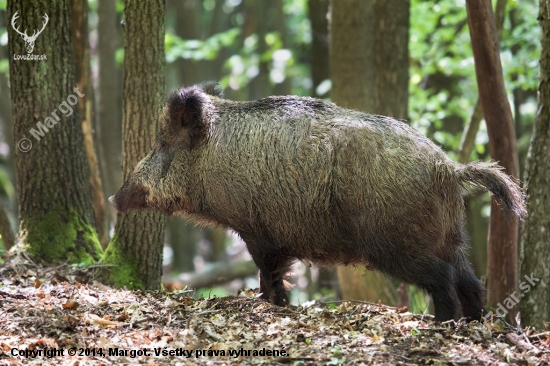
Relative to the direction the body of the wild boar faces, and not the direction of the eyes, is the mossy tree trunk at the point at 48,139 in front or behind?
in front

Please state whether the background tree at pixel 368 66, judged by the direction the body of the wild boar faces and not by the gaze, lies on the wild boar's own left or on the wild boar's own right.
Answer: on the wild boar's own right

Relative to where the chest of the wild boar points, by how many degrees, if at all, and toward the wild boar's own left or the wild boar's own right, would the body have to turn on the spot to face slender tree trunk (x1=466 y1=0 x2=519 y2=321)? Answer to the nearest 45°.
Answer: approximately 135° to the wild boar's own right

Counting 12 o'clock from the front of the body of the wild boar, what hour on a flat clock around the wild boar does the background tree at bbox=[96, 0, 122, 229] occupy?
The background tree is roughly at 2 o'clock from the wild boar.

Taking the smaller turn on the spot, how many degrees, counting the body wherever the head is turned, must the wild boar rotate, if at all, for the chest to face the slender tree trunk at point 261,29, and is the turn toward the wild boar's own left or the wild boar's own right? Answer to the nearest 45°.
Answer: approximately 90° to the wild boar's own right

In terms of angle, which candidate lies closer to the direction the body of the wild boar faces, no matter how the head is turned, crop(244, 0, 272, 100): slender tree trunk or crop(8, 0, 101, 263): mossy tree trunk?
the mossy tree trunk

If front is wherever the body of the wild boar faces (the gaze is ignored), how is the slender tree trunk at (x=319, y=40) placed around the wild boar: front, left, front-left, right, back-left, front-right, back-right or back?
right

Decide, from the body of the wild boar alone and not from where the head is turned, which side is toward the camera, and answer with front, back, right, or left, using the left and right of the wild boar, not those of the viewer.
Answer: left

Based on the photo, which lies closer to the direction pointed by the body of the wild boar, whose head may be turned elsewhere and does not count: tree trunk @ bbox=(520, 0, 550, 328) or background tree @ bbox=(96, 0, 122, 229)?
the background tree

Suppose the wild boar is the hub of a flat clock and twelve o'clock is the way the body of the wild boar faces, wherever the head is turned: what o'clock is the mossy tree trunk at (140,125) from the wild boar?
The mossy tree trunk is roughly at 1 o'clock from the wild boar.

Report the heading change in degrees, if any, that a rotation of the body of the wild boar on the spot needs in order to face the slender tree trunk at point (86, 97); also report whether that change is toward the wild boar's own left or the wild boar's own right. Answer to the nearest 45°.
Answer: approximately 45° to the wild boar's own right

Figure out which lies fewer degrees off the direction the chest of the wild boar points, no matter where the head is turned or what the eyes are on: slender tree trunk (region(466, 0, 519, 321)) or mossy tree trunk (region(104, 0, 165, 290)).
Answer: the mossy tree trunk

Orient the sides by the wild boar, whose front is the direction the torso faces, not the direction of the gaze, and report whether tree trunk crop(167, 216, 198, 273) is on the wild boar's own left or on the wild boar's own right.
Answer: on the wild boar's own right
